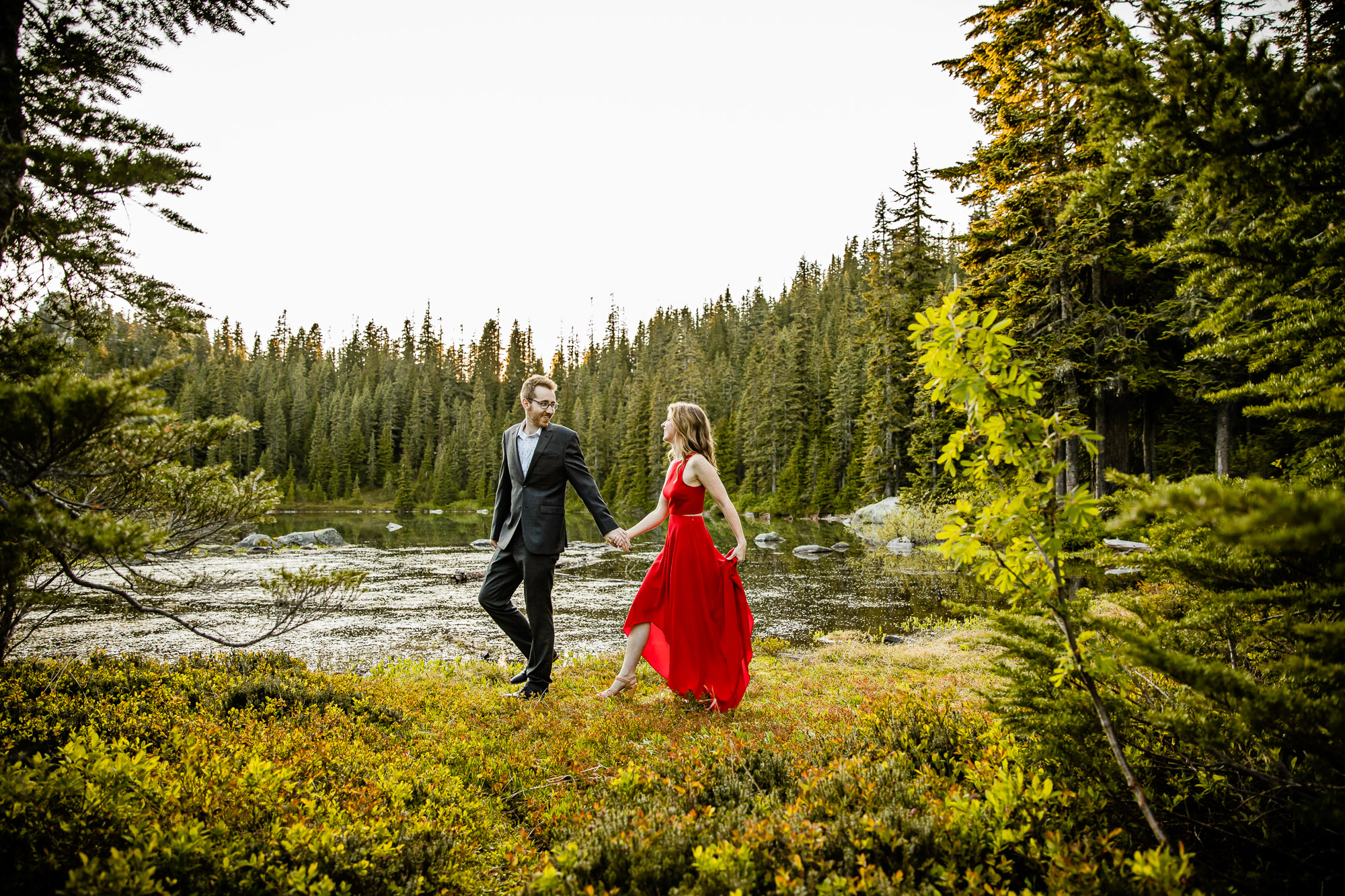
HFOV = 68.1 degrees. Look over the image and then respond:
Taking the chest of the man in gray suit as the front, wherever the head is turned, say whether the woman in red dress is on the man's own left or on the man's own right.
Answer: on the man's own left

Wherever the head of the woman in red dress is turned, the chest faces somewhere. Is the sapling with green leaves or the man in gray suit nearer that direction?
the man in gray suit

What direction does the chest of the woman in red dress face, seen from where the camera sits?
to the viewer's left

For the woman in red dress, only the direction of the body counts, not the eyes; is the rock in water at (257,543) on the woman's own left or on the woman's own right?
on the woman's own right

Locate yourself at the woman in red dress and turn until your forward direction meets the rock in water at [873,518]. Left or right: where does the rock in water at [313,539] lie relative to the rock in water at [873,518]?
left

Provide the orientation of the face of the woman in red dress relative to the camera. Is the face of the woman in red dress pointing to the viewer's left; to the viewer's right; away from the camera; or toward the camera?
to the viewer's left

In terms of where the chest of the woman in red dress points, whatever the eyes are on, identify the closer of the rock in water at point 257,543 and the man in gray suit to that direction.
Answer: the man in gray suit

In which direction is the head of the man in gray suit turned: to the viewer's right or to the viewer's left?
to the viewer's right

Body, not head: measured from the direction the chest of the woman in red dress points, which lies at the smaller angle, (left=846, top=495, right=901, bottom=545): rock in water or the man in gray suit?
the man in gray suit

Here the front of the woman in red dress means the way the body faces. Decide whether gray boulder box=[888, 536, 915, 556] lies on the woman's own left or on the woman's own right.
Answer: on the woman's own right
